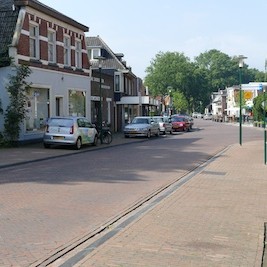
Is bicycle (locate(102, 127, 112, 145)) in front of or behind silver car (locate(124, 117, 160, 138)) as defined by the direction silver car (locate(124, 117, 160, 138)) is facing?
in front

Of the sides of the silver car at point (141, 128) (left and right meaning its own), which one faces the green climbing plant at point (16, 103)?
front

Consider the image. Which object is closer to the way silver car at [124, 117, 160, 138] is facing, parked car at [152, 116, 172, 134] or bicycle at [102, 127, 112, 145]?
the bicycle

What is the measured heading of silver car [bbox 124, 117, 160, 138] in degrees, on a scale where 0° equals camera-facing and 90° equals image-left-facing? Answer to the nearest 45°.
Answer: approximately 45°

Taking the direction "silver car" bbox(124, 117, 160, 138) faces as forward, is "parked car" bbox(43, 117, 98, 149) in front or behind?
in front

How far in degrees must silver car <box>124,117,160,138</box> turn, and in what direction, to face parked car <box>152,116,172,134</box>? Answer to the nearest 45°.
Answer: approximately 135° to its right

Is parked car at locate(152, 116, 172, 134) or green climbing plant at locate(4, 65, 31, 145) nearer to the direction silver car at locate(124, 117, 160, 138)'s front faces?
the green climbing plant
